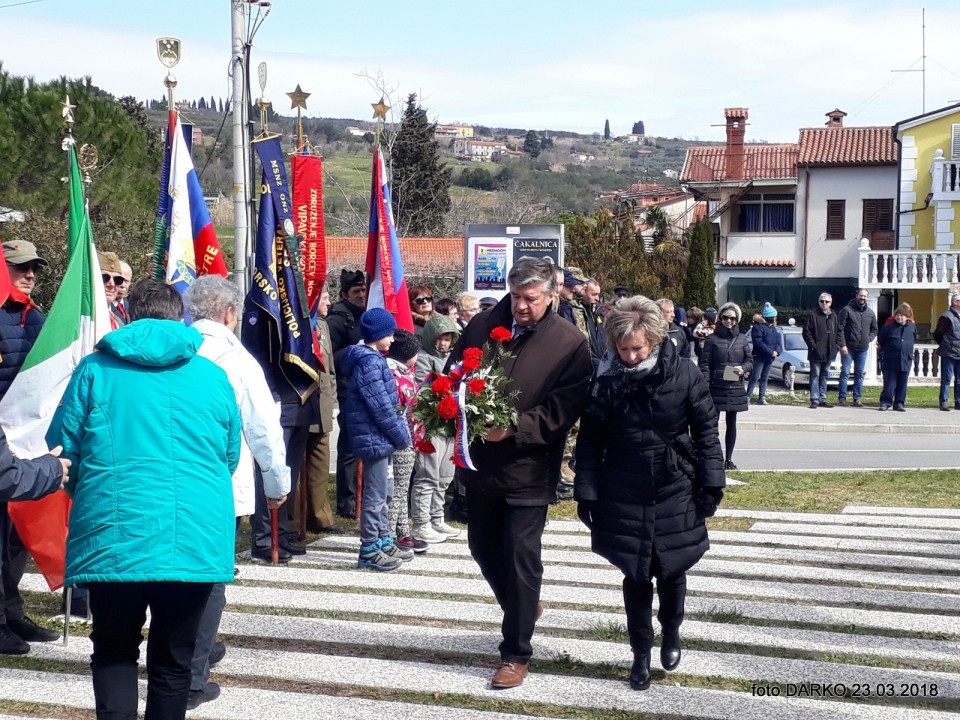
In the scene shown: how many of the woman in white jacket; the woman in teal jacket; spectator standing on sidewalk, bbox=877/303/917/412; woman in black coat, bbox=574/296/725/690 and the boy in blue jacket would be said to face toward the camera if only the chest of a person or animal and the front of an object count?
2

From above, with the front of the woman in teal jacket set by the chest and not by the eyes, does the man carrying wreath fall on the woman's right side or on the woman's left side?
on the woman's right side

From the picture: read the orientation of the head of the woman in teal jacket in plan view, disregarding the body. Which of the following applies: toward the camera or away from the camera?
away from the camera

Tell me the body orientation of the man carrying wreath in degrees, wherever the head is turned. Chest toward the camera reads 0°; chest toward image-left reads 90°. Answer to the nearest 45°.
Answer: approximately 45°

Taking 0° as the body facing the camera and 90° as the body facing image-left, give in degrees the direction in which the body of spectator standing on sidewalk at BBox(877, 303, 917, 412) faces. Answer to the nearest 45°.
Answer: approximately 0°

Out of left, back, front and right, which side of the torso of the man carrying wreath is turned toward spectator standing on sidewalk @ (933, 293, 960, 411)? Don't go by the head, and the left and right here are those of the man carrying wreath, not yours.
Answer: back

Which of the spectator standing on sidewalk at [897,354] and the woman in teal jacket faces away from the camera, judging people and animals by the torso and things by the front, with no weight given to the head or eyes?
the woman in teal jacket

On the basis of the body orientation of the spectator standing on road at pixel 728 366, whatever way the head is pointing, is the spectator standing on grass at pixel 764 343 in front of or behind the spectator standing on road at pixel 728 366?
behind

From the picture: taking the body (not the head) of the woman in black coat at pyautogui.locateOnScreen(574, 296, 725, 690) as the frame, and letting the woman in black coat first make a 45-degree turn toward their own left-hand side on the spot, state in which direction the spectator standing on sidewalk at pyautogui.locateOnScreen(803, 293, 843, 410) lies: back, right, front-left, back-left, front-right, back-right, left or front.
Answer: back-left

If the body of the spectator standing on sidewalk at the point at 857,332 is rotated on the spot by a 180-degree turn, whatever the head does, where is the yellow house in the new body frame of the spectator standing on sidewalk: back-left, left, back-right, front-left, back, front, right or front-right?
front
